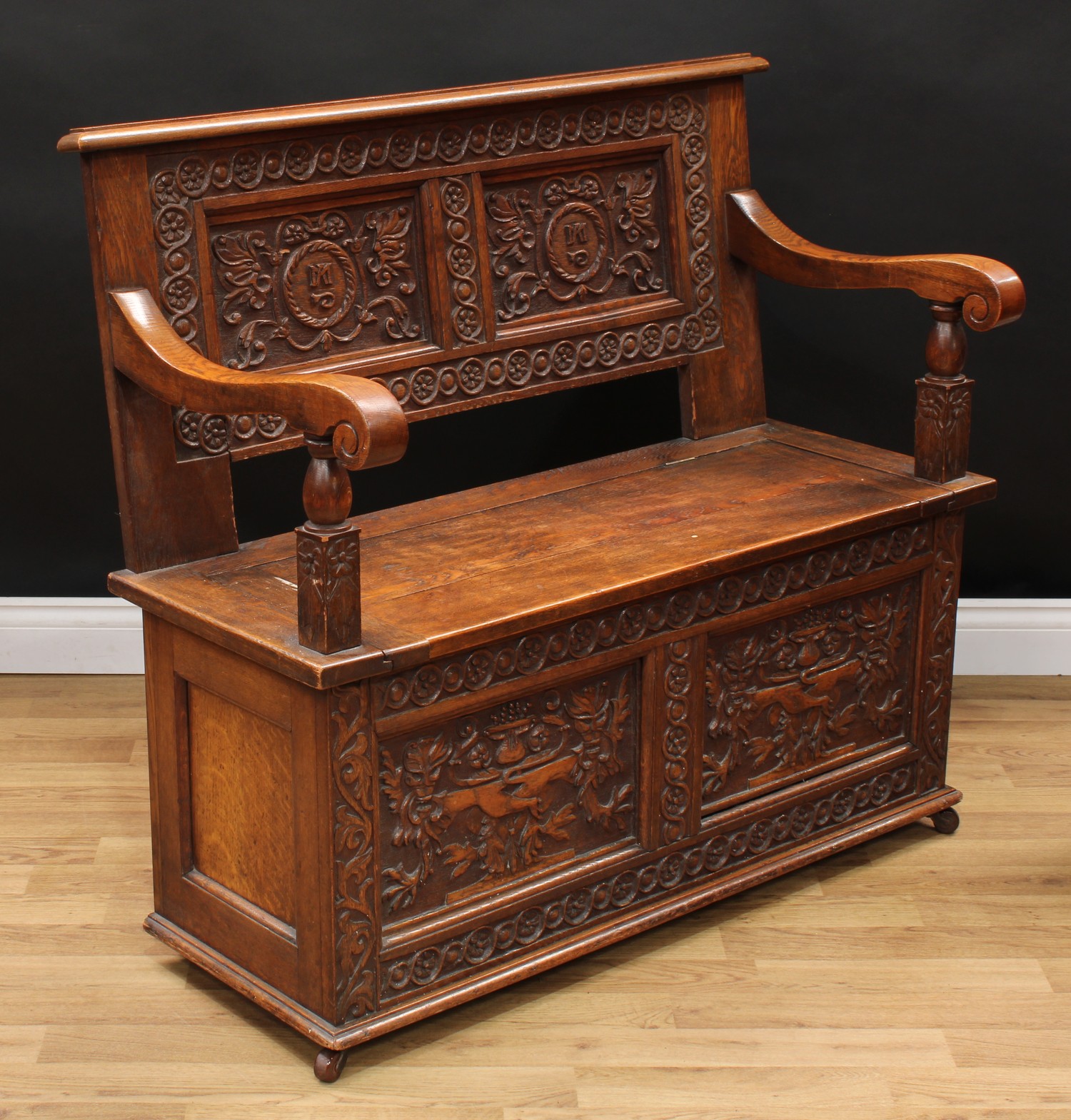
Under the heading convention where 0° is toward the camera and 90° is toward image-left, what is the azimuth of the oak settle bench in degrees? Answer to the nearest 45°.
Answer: approximately 315°
